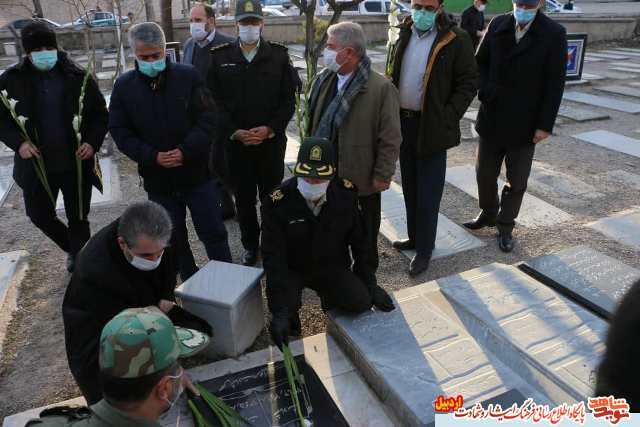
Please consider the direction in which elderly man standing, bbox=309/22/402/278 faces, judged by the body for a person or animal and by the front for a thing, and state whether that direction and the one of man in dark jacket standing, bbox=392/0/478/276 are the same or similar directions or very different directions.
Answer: same or similar directions

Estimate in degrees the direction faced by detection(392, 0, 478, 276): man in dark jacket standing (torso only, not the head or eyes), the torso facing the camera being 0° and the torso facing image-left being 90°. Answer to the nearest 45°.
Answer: approximately 45°

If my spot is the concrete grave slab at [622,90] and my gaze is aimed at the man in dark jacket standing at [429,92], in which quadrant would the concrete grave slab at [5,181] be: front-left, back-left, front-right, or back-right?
front-right

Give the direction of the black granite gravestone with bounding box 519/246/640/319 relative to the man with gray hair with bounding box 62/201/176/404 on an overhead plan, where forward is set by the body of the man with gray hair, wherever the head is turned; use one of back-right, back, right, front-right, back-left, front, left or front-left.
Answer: front-left

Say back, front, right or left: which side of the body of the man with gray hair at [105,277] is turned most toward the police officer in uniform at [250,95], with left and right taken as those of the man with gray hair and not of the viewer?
left

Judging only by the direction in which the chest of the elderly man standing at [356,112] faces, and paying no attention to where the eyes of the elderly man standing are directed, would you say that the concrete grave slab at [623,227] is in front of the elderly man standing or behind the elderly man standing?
behind

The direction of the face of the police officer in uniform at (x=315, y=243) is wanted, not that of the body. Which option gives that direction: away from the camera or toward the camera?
toward the camera

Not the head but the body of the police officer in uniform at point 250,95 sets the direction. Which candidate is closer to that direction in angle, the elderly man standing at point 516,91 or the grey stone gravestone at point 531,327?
the grey stone gravestone

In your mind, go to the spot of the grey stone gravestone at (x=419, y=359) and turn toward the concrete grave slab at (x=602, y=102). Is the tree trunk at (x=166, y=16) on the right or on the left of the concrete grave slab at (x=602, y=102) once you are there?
left

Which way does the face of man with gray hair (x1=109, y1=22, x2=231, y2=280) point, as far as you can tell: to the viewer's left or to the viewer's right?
to the viewer's right

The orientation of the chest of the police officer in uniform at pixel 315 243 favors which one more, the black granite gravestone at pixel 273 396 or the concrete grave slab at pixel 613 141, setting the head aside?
the black granite gravestone

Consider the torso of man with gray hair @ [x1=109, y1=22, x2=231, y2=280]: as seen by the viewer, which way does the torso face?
toward the camera

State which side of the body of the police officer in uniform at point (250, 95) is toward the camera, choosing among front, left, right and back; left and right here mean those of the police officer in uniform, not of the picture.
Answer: front

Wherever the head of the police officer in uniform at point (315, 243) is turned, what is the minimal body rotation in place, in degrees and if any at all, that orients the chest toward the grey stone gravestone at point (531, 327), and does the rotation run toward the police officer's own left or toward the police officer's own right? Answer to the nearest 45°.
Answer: approximately 90° to the police officer's own left

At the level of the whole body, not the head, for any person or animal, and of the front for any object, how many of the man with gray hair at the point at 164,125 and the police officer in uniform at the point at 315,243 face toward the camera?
2

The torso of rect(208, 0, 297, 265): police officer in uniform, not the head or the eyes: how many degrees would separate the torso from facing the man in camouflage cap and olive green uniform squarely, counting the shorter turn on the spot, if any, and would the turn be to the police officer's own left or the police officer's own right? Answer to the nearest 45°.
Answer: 0° — they already face them
